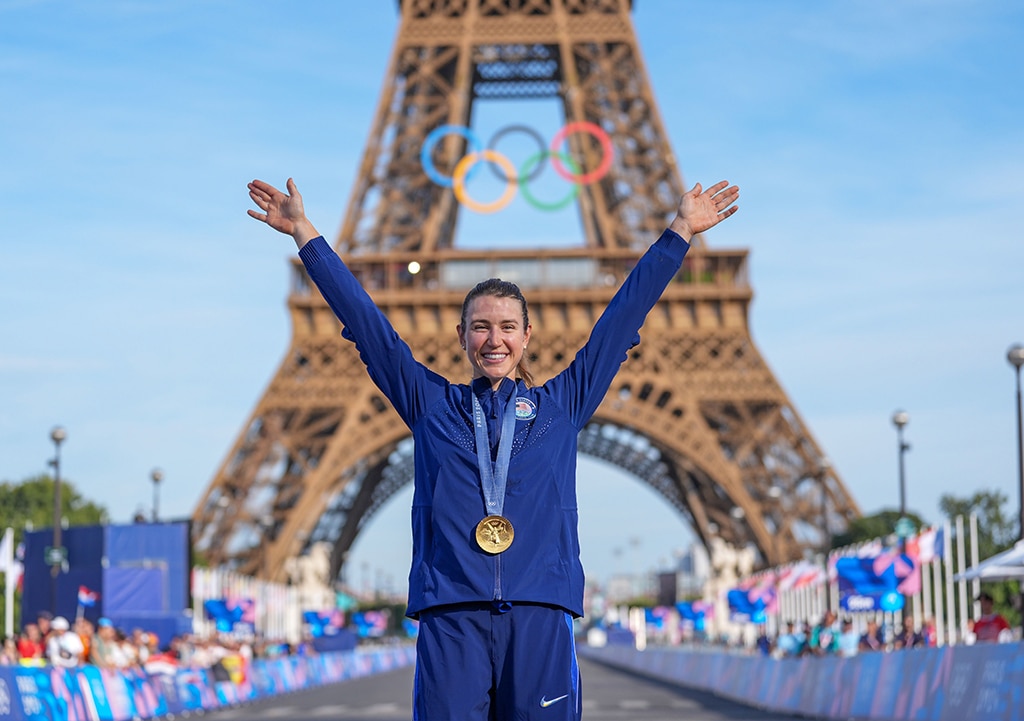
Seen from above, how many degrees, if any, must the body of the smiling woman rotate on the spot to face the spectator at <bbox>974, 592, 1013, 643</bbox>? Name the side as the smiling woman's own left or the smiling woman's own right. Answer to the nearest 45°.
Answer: approximately 180°

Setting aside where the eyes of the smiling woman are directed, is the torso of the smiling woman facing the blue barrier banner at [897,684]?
no

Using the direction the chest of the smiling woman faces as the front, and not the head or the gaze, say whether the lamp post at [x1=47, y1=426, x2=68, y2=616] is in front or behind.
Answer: behind

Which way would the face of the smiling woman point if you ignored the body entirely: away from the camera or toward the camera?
toward the camera

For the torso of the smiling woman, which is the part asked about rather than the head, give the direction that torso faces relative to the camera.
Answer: toward the camera

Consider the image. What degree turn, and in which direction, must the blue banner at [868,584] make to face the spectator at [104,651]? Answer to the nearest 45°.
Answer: approximately 45° to its right

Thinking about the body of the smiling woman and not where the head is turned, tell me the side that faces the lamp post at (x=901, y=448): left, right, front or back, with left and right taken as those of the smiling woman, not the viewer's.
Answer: back

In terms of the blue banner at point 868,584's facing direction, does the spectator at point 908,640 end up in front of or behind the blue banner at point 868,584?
in front

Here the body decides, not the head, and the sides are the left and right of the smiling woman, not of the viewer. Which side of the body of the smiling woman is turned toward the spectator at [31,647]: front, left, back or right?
back

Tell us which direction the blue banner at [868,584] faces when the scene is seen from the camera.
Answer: facing the viewer
